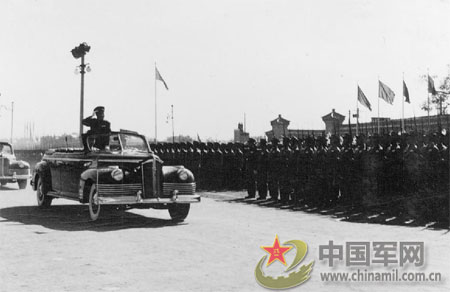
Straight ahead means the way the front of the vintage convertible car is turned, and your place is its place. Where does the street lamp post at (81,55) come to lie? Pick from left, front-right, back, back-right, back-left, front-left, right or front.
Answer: back-left

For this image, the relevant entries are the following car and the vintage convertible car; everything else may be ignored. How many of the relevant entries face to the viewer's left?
0

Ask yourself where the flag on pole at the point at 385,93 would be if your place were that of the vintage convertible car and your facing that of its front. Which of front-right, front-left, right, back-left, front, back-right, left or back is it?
left

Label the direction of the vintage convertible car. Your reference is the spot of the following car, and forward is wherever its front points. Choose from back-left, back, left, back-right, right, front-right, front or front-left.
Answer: front-right

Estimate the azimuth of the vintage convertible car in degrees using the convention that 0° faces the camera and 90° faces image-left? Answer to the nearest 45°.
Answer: approximately 315°

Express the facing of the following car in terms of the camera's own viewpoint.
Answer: facing the viewer and to the right of the viewer

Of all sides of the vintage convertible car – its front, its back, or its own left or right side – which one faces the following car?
back

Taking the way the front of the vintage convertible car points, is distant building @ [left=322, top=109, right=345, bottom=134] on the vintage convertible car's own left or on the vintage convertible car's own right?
on the vintage convertible car's own left
